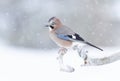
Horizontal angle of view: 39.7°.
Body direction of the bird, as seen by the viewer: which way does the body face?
to the viewer's left
